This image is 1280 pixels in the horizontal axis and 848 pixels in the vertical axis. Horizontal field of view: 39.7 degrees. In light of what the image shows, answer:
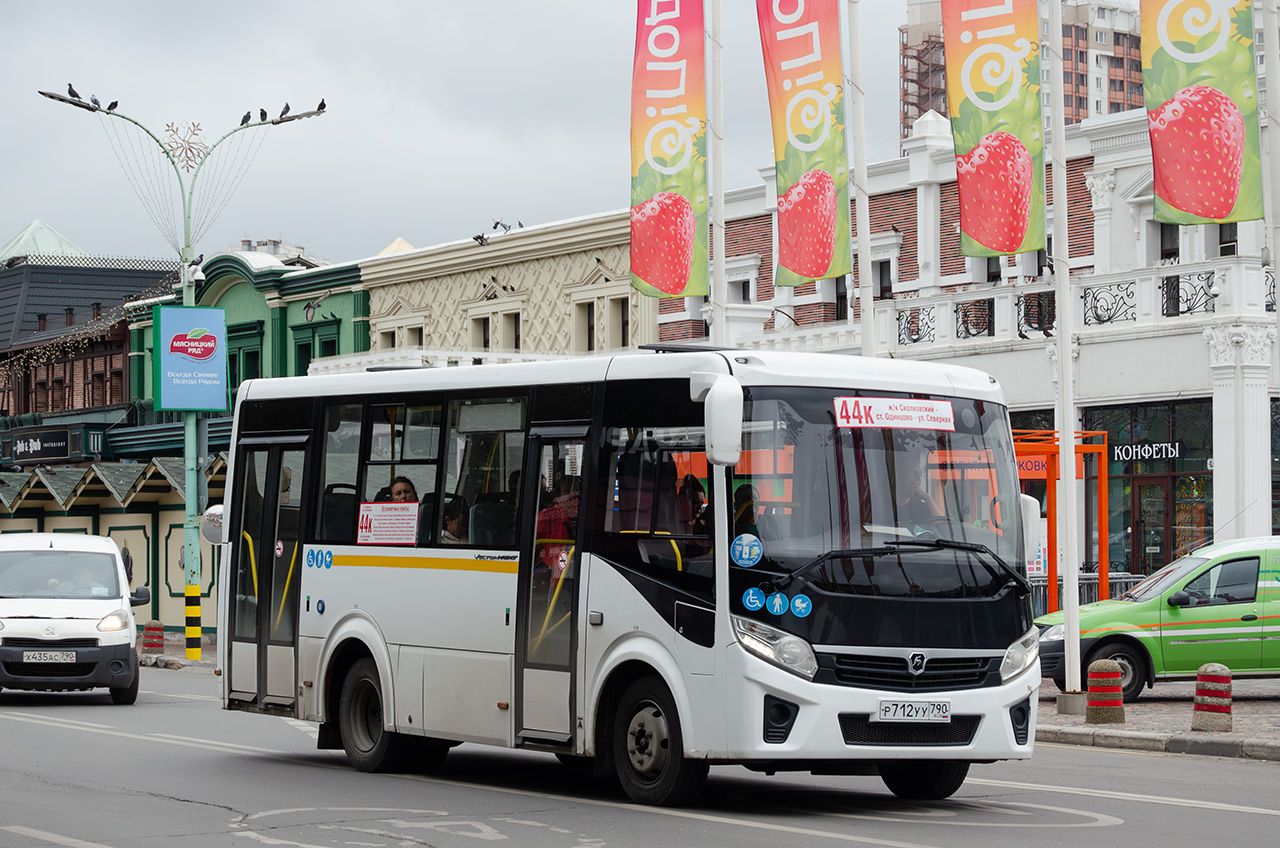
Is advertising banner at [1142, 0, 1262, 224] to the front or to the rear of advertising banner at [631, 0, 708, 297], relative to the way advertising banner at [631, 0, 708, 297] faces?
to the front

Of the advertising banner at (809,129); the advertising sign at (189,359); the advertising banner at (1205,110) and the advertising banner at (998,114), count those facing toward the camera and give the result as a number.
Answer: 4

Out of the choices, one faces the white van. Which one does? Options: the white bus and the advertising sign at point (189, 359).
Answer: the advertising sign

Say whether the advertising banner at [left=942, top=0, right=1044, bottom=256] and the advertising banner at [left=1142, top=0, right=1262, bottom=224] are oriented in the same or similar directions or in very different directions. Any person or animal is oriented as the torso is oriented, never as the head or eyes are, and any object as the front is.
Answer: same or similar directions

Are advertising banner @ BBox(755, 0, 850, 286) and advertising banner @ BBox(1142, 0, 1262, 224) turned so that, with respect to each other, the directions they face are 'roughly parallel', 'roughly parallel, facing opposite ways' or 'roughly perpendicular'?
roughly parallel

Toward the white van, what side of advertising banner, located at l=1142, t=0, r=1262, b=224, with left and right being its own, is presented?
right

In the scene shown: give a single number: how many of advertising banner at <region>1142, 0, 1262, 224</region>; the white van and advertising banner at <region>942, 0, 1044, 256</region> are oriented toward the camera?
3

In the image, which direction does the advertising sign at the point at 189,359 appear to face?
toward the camera

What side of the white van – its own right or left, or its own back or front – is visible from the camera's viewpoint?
front

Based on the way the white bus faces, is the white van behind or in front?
behind

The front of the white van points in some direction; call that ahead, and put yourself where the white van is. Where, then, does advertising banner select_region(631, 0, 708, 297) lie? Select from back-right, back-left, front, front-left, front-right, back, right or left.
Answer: left

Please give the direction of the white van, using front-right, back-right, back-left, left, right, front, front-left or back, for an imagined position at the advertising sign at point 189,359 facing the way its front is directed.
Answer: front

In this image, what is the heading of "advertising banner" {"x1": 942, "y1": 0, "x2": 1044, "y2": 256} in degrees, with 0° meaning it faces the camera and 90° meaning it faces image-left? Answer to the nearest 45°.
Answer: approximately 0°

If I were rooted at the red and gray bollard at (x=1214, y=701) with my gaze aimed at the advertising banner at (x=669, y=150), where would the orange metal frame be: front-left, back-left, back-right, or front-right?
front-right

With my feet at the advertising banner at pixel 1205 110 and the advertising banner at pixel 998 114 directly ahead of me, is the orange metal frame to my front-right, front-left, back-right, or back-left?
front-right

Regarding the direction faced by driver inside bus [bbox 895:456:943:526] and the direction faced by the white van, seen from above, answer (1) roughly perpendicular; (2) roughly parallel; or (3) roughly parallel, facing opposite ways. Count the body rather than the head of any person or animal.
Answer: roughly parallel

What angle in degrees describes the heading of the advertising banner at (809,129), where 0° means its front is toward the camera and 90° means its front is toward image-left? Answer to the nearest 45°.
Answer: approximately 0°

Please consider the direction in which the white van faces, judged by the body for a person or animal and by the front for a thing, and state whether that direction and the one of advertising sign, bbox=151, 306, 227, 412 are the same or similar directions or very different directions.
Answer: same or similar directions

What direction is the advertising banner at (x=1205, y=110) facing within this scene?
toward the camera
